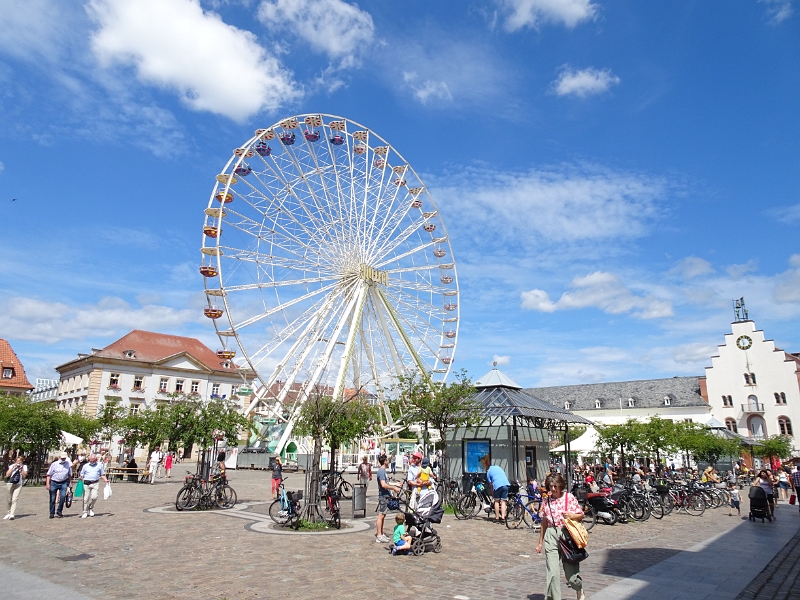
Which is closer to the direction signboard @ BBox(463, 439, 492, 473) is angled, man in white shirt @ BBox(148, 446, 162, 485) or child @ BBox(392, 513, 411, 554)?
the child

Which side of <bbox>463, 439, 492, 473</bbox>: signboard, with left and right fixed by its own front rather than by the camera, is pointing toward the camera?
front

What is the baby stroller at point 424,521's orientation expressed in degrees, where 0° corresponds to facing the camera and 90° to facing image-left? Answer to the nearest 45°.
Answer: approximately 45°

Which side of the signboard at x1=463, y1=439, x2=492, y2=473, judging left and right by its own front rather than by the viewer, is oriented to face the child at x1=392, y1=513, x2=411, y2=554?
front

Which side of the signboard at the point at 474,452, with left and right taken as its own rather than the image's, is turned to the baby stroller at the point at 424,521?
front

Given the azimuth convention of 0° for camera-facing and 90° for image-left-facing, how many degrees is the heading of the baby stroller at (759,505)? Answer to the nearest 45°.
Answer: approximately 0°

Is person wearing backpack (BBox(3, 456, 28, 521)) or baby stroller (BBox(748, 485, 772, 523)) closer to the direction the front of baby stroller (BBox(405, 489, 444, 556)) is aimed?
the person wearing backpack

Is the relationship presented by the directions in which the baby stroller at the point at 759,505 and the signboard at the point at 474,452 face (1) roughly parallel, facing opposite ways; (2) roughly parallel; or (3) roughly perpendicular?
roughly parallel
